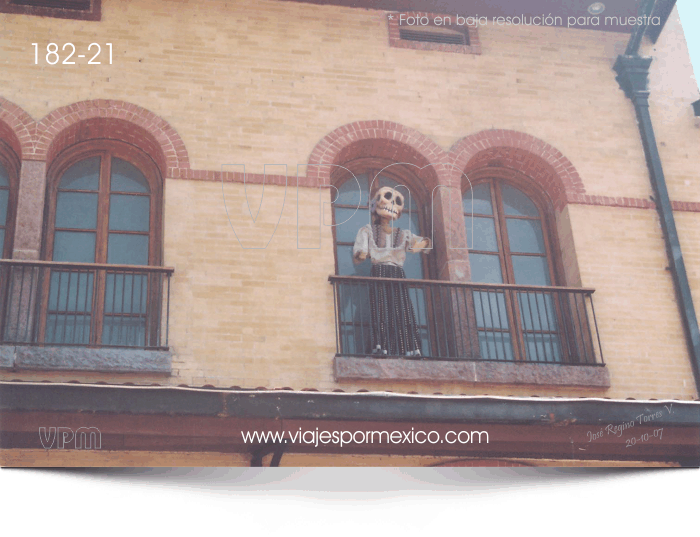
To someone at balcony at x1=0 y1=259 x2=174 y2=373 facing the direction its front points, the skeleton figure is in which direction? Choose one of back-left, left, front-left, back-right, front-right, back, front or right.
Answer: left

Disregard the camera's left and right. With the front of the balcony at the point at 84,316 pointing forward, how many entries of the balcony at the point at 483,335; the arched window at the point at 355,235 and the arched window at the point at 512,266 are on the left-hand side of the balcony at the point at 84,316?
3

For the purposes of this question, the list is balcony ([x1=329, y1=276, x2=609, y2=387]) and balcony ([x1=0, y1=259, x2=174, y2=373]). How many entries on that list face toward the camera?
2

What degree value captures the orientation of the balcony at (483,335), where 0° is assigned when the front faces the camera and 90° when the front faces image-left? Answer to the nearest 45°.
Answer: approximately 0°

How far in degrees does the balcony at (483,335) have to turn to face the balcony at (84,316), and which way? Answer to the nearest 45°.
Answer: approximately 90° to its right

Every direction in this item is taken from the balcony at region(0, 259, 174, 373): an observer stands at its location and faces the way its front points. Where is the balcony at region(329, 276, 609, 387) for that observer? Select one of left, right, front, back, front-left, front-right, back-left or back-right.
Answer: left

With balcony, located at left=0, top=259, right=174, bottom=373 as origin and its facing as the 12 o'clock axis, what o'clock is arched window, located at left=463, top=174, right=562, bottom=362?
The arched window is roughly at 9 o'clock from the balcony.
